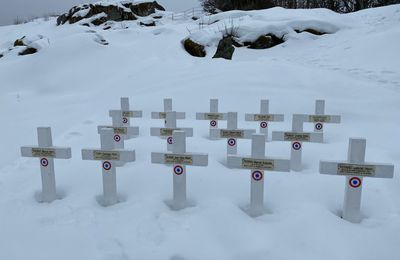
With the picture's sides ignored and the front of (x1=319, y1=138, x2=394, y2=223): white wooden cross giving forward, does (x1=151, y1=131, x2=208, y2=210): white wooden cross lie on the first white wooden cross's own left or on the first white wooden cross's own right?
on the first white wooden cross's own right

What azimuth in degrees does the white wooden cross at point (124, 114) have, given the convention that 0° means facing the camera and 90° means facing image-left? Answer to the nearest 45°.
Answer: approximately 0°

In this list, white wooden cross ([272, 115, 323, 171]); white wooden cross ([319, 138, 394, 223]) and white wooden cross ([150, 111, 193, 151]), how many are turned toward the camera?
3

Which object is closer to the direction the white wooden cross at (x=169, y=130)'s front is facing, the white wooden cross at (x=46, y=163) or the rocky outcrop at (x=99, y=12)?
the white wooden cross

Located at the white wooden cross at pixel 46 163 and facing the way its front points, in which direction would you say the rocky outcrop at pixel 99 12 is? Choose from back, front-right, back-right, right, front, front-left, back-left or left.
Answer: back

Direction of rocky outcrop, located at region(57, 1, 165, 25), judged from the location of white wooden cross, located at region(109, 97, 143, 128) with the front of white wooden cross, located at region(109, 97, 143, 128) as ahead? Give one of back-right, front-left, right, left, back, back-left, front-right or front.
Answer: back

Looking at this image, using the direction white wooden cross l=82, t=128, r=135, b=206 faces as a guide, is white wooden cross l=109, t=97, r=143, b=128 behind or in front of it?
behind

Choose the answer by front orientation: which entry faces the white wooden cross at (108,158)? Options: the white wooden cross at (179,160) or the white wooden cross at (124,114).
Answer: the white wooden cross at (124,114)

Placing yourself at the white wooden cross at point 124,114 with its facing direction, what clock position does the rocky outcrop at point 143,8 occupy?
The rocky outcrop is roughly at 6 o'clock from the white wooden cross.

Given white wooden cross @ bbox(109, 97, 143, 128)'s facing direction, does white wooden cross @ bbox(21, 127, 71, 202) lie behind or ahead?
ahead

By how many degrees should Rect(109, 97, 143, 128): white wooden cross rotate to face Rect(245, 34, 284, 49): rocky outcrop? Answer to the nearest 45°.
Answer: approximately 135° to its left

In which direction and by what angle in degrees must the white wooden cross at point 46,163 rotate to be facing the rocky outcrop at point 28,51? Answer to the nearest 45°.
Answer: approximately 180°

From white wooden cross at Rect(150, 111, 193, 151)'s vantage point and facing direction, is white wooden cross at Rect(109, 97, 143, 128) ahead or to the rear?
to the rear

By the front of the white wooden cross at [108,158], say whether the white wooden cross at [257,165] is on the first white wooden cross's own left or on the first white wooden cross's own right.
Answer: on the first white wooden cross's own left

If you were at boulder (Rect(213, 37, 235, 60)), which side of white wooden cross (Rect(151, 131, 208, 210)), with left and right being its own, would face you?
back
